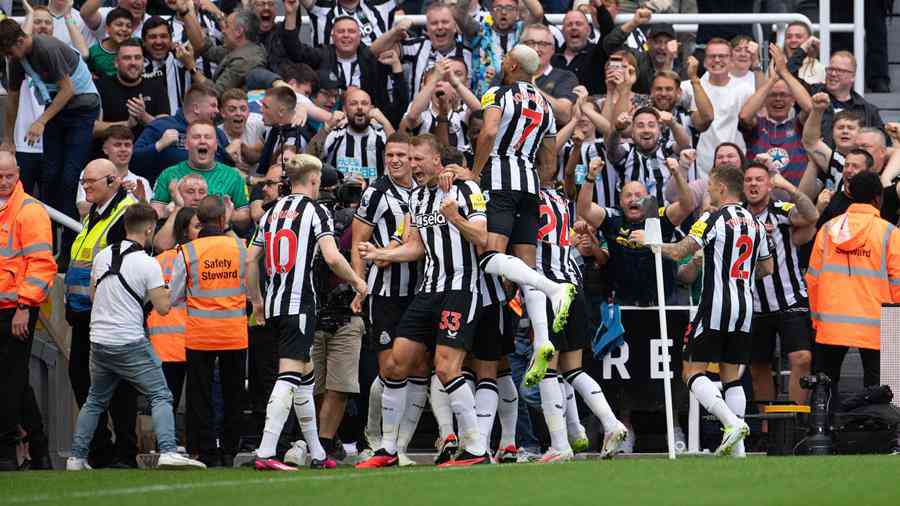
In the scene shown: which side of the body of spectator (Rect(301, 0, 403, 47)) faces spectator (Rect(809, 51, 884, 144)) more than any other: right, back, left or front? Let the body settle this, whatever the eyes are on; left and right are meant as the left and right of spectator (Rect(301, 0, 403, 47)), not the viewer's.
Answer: left

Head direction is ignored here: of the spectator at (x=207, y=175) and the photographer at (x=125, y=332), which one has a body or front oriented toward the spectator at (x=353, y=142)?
the photographer at (x=125, y=332)

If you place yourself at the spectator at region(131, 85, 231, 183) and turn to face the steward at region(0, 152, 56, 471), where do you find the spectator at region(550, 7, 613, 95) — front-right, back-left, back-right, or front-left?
back-left

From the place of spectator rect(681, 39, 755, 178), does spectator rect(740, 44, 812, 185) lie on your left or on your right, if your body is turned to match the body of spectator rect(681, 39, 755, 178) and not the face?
on your left

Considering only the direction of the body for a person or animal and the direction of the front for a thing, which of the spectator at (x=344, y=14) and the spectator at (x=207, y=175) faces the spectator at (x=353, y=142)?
the spectator at (x=344, y=14)

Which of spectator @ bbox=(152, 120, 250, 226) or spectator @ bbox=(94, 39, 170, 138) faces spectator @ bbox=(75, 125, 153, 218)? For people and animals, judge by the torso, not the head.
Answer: spectator @ bbox=(94, 39, 170, 138)

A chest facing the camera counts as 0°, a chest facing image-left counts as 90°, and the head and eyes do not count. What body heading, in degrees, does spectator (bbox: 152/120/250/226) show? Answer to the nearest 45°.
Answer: approximately 0°

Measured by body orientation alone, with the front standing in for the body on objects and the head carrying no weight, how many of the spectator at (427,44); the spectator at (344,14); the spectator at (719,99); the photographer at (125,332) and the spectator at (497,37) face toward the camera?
4

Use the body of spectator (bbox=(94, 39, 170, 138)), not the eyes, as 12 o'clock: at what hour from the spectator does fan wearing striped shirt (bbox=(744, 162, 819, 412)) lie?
The fan wearing striped shirt is roughly at 10 o'clock from the spectator.
